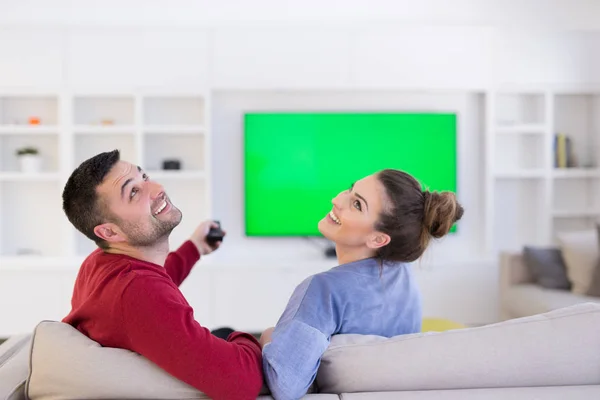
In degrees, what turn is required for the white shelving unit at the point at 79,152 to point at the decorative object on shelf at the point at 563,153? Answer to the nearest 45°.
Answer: approximately 90° to its left

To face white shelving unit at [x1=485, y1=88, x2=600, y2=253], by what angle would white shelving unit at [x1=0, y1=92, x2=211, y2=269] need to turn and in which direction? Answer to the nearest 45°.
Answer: approximately 90° to its left

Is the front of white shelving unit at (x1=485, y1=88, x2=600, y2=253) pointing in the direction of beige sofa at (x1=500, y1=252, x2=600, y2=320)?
yes

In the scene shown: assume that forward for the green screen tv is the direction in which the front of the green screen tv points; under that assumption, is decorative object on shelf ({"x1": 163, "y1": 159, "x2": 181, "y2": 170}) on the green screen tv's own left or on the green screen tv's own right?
on the green screen tv's own right

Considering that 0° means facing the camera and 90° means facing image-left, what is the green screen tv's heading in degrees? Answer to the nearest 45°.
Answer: approximately 0°

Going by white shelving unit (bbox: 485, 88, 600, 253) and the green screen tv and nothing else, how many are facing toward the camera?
2

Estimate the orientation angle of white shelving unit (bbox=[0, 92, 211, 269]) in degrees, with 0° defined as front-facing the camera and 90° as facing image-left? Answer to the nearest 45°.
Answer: approximately 0°

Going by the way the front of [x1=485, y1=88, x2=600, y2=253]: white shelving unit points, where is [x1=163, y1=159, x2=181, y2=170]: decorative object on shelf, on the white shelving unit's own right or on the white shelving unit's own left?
on the white shelving unit's own right
